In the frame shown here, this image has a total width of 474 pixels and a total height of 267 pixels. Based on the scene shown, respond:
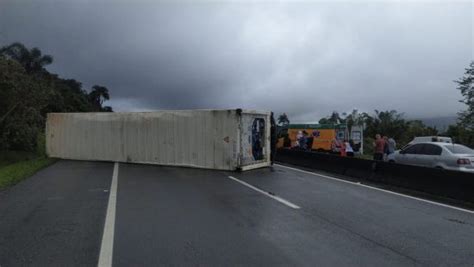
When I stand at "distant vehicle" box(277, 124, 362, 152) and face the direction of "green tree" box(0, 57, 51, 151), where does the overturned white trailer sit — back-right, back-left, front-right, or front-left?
front-left

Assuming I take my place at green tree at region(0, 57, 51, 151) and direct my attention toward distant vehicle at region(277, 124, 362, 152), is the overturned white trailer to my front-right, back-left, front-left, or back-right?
front-right
